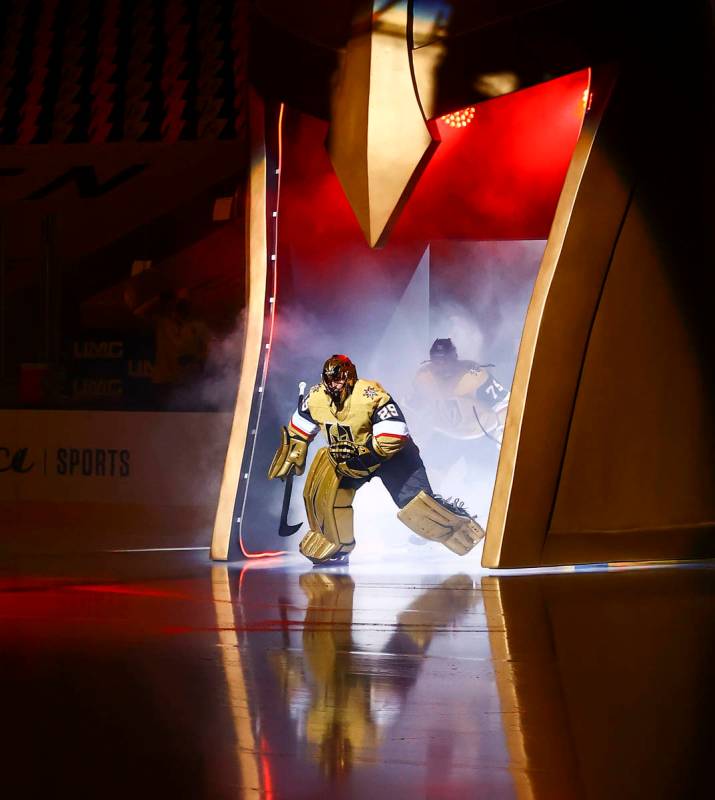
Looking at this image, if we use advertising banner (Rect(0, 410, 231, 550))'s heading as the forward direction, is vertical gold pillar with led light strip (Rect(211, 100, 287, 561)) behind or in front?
in front

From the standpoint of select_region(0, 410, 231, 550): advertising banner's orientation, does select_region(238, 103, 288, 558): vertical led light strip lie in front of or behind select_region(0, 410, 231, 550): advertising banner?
in front

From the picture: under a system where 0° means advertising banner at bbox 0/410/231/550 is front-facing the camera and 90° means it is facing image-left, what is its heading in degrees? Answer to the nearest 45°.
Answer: approximately 0°
